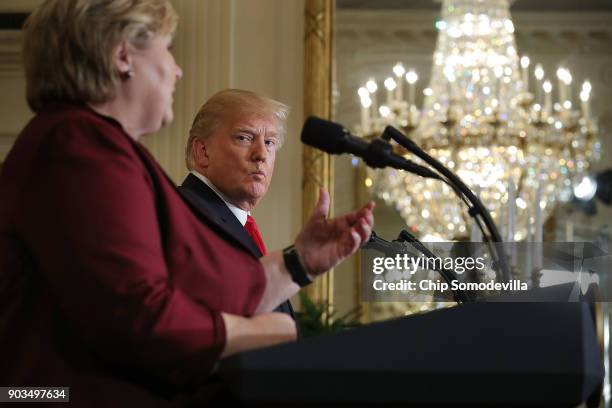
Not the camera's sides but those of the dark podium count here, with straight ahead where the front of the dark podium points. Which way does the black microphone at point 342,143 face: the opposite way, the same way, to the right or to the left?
the opposite way

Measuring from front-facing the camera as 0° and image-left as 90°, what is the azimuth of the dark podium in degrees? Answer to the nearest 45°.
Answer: approximately 270°

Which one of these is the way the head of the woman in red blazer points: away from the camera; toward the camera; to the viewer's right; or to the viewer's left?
to the viewer's right

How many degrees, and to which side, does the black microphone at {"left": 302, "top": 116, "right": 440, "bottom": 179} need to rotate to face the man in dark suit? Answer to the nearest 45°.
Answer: approximately 90° to its right

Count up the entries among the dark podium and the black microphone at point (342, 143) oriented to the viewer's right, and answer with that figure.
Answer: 1

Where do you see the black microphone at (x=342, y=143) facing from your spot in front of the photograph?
facing to the left of the viewer

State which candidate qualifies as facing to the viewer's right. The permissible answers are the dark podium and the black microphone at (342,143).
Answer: the dark podium
